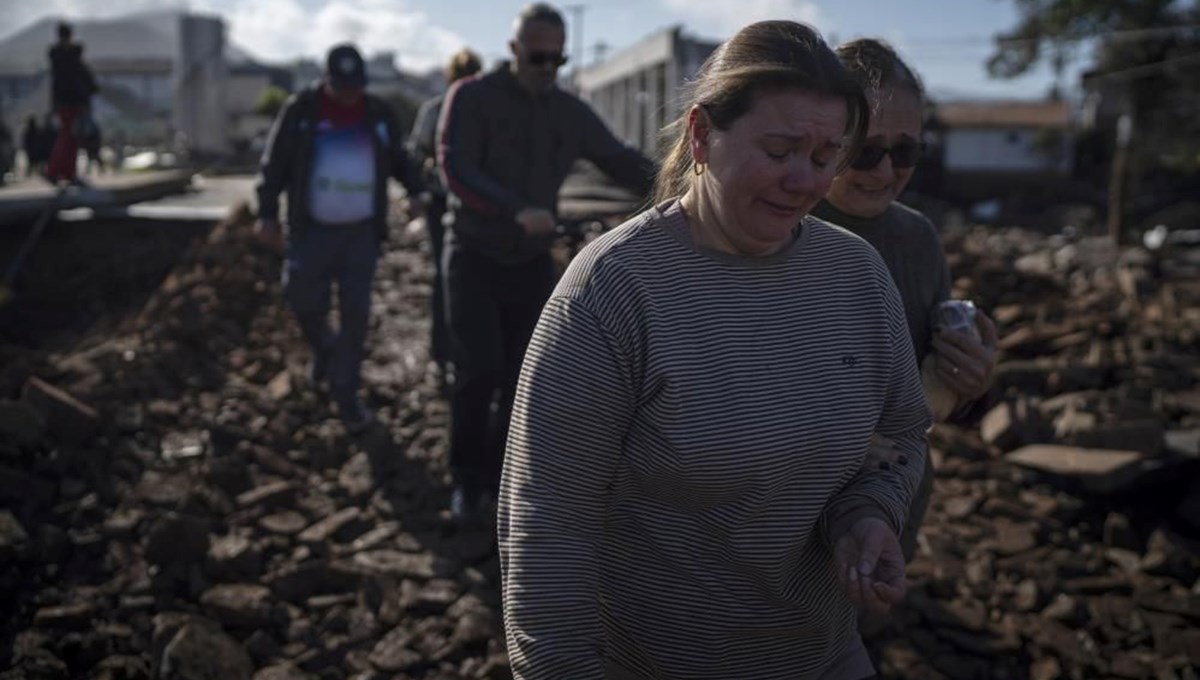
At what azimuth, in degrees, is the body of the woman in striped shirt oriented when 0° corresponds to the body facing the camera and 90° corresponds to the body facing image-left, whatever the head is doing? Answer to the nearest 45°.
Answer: approximately 315°

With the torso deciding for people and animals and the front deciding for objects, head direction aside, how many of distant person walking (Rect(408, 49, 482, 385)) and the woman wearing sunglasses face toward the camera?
2

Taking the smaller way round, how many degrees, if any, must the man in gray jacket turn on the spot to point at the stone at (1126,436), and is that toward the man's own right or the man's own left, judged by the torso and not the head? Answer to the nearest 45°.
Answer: approximately 45° to the man's own left

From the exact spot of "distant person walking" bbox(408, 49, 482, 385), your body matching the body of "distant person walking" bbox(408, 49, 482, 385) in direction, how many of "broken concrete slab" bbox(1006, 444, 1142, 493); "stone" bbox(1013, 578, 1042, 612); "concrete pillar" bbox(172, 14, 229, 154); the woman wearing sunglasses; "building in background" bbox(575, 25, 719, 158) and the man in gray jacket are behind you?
2

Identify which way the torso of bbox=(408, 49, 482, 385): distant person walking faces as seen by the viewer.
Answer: toward the camera

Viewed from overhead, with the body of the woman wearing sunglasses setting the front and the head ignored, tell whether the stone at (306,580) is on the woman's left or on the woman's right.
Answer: on the woman's right

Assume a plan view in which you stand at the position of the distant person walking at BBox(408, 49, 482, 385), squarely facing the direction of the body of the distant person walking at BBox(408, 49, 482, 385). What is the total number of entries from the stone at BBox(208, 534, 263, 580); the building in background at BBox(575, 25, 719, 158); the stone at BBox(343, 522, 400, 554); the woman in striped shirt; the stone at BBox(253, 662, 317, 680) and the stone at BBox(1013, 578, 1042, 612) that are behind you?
1

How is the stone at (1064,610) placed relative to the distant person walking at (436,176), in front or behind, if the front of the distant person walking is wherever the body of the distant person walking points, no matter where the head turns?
in front

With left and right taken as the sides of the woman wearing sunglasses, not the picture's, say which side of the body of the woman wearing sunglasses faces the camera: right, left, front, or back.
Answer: front

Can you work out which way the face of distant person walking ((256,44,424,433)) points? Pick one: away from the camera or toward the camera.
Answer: toward the camera

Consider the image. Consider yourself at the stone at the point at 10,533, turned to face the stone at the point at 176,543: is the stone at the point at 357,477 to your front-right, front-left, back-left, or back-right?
front-left

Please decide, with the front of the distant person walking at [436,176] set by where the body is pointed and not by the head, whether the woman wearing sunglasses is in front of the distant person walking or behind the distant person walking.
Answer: in front

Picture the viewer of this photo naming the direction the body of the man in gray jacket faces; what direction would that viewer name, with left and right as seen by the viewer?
facing the viewer and to the right of the viewer

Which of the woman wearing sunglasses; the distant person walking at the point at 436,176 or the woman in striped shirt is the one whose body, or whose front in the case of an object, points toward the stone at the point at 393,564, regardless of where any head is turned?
the distant person walking

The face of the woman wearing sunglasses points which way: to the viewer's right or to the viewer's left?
to the viewer's left
